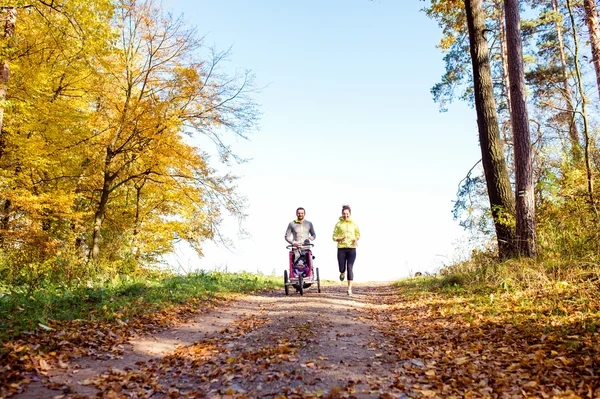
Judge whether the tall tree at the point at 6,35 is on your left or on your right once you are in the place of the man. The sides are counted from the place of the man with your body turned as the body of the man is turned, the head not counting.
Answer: on your right

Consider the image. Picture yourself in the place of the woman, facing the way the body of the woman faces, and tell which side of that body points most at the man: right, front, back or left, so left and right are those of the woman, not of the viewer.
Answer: right

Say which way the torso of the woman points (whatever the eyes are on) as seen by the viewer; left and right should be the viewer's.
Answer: facing the viewer

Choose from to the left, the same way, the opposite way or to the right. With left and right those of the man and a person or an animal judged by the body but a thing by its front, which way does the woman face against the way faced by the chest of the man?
the same way

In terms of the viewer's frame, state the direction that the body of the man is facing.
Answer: toward the camera

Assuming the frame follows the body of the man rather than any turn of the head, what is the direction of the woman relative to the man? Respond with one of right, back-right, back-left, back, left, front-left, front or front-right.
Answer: left

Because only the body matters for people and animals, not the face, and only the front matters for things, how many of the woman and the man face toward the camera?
2
